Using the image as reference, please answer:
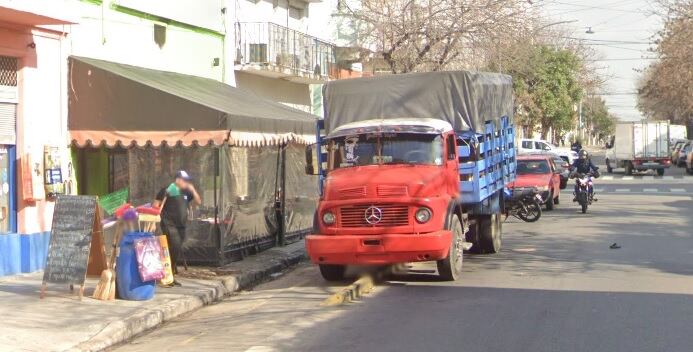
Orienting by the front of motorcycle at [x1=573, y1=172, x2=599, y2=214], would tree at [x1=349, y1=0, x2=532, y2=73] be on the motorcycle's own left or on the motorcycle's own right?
on the motorcycle's own right

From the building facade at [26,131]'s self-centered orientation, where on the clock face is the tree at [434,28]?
The tree is roughly at 9 o'clock from the building facade.

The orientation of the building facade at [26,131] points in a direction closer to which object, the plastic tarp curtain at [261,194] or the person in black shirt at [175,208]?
the person in black shirt

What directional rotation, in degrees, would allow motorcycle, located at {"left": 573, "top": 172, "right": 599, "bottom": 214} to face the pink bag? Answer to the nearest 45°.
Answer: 0° — it already faces it

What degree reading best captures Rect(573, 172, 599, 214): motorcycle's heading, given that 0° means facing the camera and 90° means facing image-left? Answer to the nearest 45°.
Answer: approximately 0°

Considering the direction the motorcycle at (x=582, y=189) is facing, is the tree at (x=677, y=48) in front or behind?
behind
